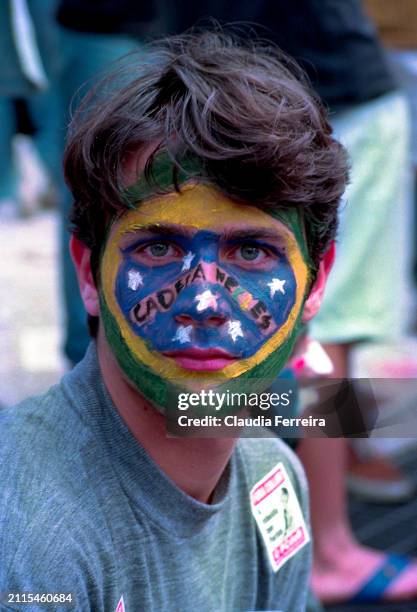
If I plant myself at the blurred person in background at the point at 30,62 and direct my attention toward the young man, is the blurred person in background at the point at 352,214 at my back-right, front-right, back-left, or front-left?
front-left

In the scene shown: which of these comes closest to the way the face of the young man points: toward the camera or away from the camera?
toward the camera

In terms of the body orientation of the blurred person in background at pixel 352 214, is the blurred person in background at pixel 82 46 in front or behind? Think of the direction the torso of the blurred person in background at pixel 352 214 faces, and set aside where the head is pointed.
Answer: behind

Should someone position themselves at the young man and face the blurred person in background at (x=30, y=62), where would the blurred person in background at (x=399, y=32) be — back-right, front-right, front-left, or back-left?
front-right

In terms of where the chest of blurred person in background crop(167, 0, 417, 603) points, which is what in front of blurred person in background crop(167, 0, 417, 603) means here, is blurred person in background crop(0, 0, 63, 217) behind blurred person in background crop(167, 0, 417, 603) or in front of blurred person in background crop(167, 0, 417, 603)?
behind

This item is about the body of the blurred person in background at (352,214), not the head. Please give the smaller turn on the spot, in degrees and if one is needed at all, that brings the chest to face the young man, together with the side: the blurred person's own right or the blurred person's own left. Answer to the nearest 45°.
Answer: approximately 90° to the blurred person's own right
